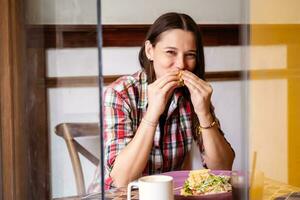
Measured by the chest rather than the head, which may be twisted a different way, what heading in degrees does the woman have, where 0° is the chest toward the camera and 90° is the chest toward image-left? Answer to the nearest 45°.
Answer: approximately 315°
